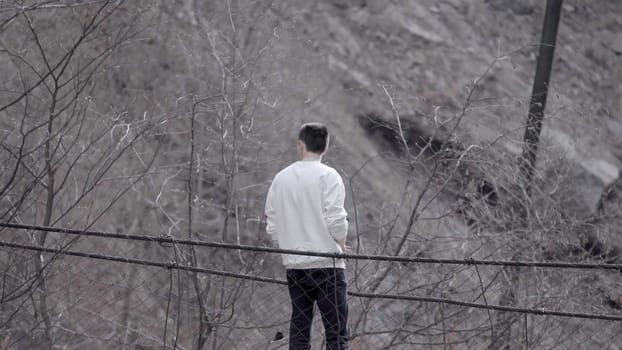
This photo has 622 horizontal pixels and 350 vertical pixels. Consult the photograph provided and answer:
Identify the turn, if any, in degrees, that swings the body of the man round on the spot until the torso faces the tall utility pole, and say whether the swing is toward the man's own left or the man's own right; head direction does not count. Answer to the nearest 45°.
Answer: approximately 45° to the man's own right

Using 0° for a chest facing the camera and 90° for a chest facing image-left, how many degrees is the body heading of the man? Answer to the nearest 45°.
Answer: approximately 180°
